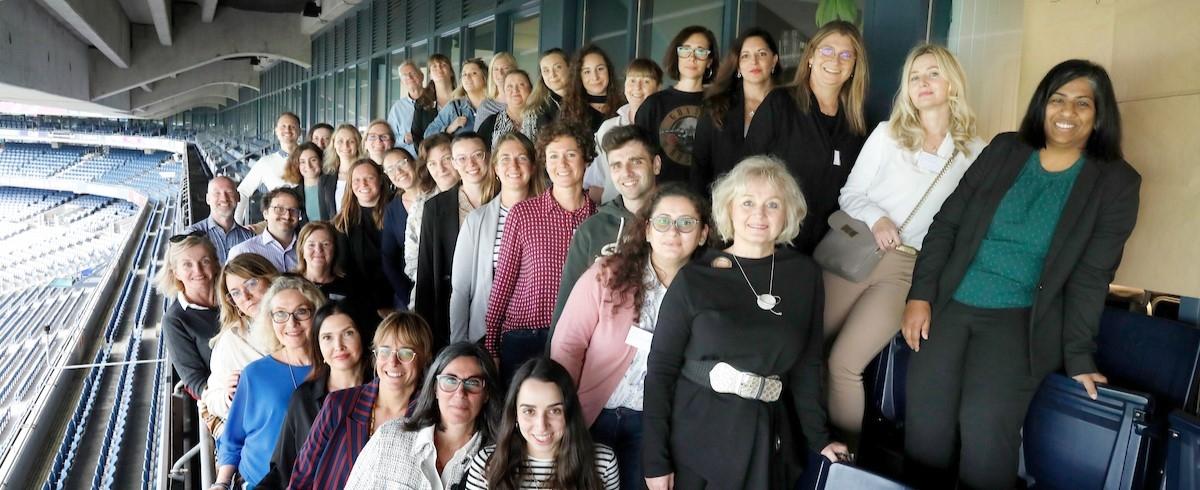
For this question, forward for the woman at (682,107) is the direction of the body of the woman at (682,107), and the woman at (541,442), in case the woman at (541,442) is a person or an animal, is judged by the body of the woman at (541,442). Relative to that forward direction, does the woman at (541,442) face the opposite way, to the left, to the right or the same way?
the same way

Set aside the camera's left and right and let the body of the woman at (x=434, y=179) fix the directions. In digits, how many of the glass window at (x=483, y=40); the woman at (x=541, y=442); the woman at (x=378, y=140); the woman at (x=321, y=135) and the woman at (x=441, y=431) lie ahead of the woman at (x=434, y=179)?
2

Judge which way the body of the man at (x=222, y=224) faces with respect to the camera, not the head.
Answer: toward the camera

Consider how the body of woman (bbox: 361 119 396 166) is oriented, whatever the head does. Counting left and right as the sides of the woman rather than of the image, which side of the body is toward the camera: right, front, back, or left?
front

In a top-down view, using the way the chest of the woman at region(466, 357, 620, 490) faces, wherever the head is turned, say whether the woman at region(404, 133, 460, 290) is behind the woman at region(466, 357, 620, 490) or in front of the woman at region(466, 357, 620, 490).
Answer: behind

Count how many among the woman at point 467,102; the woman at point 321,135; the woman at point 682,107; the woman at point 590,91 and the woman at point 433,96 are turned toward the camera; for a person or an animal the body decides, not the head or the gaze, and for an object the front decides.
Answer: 5

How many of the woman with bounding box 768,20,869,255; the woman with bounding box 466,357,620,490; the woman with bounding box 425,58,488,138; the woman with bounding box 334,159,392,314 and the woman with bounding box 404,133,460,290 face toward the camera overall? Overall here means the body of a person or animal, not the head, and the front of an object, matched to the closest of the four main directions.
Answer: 5

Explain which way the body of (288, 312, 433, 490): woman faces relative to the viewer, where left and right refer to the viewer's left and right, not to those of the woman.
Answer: facing the viewer

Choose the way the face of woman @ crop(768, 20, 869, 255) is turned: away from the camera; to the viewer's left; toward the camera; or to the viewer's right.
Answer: toward the camera

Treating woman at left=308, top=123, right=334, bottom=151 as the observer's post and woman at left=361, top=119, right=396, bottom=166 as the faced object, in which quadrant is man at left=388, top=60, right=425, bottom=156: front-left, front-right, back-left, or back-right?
front-left

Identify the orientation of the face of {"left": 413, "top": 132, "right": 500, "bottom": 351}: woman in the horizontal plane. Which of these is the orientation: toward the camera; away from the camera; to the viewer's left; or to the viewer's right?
toward the camera

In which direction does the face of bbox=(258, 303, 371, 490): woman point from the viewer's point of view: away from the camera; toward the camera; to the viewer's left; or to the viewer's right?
toward the camera

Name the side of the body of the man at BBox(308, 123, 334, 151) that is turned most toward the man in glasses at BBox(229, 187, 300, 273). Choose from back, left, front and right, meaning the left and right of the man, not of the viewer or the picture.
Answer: front

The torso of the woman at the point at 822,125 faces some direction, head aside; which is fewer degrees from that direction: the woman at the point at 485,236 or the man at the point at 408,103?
the woman

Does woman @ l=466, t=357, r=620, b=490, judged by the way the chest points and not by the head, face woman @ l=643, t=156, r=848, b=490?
no

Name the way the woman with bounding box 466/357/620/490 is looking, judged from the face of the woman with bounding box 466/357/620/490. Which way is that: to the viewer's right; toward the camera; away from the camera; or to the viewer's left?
toward the camera
